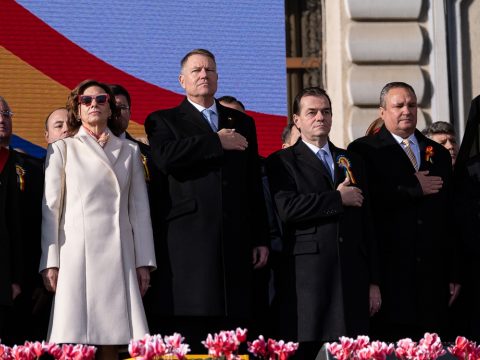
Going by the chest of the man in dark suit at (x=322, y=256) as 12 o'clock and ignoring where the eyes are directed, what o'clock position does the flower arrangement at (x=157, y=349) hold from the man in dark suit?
The flower arrangement is roughly at 2 o'clock from the man in dark suit.

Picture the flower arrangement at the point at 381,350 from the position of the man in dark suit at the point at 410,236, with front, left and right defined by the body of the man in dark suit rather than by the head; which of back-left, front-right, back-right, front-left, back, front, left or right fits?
front-right

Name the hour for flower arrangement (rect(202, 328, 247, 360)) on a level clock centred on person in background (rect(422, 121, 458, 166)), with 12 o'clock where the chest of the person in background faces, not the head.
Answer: The flower arrangement is roughly at 2 o'clock from the person in background.

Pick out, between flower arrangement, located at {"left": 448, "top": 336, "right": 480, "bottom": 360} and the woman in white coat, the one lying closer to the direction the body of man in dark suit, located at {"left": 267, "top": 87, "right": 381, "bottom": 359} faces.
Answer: the flower arrangement
